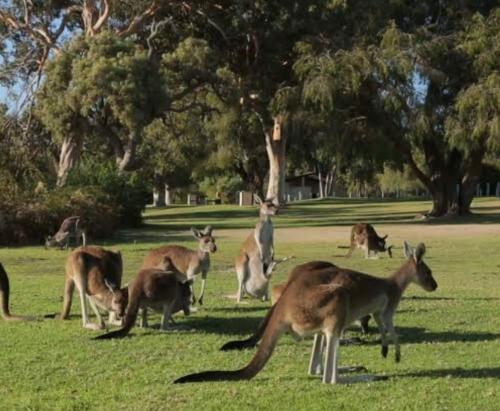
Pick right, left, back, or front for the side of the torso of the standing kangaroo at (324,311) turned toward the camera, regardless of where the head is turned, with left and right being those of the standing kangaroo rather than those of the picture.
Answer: right

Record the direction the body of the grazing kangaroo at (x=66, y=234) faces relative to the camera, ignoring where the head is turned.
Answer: to the viewer's left

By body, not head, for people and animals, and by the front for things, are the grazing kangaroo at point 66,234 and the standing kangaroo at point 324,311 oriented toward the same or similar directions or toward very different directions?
very different directions

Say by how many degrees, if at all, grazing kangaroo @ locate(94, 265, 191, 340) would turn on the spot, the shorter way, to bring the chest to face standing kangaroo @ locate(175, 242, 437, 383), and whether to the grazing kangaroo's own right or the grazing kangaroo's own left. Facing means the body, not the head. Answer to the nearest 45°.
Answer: approximately 90° to the grazing kangaroo's own right

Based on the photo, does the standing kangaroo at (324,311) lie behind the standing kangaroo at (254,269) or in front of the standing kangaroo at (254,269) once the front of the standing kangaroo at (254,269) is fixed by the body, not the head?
in front

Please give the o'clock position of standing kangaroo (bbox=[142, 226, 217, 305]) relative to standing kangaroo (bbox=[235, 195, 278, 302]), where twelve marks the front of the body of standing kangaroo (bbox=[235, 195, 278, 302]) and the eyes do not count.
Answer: standing kangaroo (bbox=[142, 226, 217, 305]) is roughly at 3 o'clock from standing kangaroo (bbox=[235, 195, 278, 302]).

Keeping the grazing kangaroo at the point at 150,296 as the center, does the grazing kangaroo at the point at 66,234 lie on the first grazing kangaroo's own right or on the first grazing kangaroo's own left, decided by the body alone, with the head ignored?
on the first grazing kangaroo's own left

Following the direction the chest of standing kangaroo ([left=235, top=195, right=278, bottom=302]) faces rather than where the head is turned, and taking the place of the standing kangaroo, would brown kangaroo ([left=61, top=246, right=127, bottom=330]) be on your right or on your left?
on your right

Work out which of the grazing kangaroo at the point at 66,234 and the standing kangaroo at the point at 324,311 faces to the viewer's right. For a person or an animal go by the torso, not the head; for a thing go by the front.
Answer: the standing kangaroo at the point at 324,311
